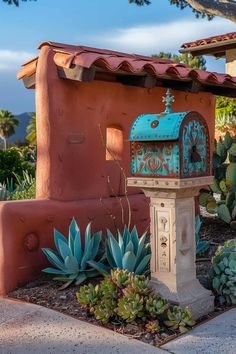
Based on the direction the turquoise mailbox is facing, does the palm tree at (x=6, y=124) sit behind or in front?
behind

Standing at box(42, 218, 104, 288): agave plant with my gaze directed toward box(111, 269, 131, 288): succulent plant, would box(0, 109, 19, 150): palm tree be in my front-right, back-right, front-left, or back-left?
back-left

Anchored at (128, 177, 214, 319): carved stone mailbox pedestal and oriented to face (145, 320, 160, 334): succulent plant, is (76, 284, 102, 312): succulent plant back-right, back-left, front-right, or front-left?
front-right

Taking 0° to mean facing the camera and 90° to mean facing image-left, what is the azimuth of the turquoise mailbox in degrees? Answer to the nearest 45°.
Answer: approximately 315°
